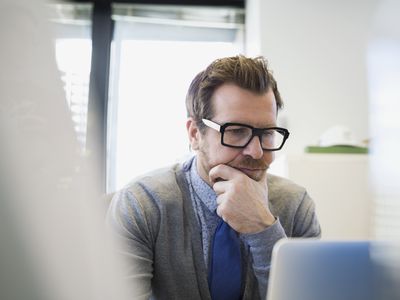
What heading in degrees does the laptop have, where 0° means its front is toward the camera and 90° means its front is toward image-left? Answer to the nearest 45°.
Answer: approximately 180°

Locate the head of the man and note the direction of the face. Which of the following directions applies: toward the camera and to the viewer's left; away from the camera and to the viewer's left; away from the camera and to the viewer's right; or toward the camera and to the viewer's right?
toward the camera and to the viewer's right

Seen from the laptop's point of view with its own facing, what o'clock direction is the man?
The man is roughly at 11 o'clock from the laptop.
